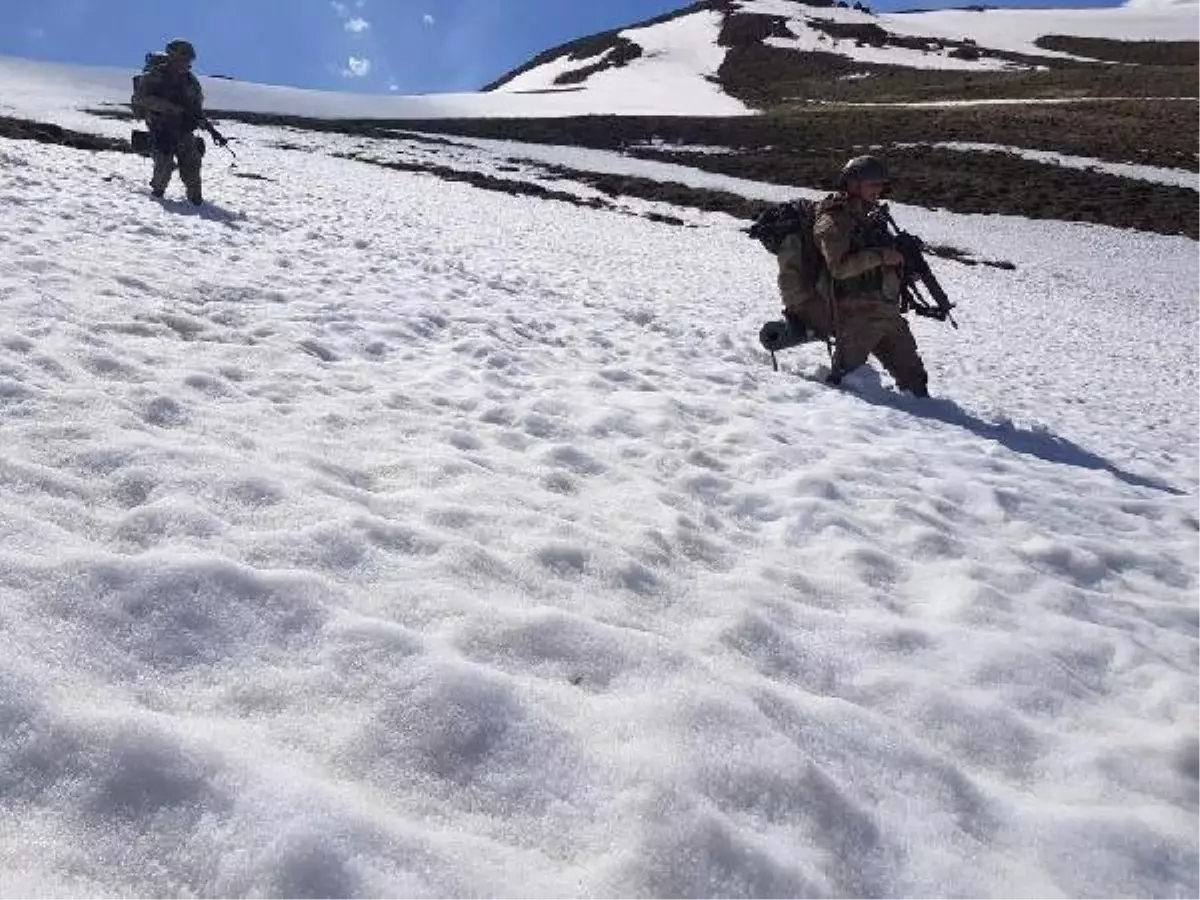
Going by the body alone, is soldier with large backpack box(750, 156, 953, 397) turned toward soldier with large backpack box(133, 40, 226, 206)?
no

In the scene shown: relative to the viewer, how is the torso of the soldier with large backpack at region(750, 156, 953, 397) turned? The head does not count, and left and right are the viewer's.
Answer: facing the viewer and to the right of the viewer

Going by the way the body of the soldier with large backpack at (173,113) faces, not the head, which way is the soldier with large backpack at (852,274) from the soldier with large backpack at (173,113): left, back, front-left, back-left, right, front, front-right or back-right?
front

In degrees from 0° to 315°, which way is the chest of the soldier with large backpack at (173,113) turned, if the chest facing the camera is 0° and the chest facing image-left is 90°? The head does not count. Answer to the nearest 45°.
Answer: approximately 315°

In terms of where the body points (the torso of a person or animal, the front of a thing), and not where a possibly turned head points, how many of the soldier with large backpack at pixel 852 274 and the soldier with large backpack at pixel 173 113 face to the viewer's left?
0
